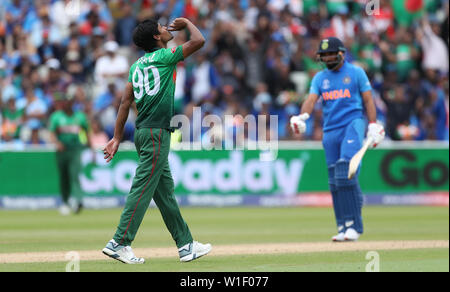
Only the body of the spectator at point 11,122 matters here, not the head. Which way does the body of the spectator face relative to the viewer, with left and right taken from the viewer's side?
facing the viewer

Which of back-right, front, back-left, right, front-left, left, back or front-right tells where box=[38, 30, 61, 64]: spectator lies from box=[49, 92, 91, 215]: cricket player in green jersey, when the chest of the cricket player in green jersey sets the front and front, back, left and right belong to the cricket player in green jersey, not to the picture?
back

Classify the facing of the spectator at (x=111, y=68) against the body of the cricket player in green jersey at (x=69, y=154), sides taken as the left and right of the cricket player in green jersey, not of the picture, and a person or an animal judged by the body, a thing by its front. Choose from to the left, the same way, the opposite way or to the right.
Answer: the same way

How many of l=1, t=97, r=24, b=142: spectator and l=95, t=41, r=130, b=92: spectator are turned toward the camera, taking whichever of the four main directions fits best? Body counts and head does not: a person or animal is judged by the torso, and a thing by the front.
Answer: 2

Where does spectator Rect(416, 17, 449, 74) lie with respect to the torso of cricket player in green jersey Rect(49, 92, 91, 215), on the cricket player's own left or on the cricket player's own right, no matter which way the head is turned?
on the cricket player's own left

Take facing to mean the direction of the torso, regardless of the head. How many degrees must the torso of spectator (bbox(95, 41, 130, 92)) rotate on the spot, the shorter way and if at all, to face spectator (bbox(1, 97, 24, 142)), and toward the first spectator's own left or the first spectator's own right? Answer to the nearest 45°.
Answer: approximately 90° to the first spectator's own right

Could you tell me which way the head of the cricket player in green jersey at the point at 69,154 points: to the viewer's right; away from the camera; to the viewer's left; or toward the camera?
toward the camera

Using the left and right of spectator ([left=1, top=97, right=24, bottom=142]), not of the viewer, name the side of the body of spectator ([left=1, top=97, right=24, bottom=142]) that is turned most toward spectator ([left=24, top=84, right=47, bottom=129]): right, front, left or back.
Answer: left

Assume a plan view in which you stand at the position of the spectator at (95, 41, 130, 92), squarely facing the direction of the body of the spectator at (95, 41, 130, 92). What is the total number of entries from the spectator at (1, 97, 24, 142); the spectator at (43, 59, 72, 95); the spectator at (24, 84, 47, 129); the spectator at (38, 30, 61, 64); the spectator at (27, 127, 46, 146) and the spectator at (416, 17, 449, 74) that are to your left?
1

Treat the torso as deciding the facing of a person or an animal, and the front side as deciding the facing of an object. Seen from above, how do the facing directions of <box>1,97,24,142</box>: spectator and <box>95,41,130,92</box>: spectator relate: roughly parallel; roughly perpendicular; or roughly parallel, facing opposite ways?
roughly parallel

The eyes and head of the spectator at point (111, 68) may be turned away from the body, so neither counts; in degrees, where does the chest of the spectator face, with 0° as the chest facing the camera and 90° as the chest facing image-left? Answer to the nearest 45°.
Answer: approximately 0°

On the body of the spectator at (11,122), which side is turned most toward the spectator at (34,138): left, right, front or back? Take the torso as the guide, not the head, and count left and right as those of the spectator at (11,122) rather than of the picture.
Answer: left

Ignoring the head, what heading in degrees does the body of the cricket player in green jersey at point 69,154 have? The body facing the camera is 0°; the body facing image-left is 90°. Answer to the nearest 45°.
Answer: approximately 0°

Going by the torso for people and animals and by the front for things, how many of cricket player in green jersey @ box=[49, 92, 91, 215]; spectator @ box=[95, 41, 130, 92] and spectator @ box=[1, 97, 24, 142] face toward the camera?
3

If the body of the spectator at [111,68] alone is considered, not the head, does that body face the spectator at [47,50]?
no
